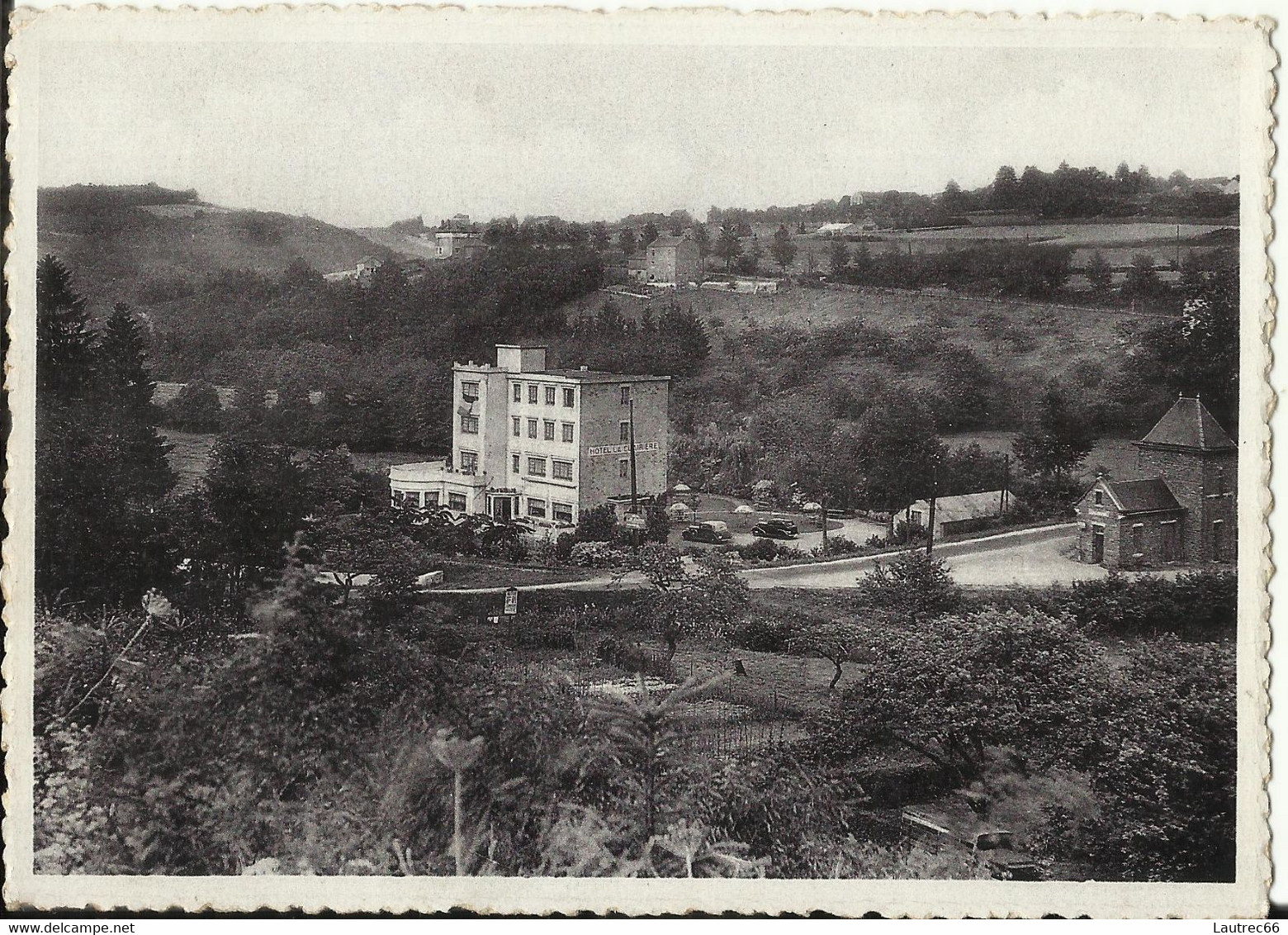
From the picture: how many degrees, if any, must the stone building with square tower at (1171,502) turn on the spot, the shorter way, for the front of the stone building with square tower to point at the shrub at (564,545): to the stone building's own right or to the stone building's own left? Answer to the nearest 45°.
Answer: approximately 45° to the stone building's own right

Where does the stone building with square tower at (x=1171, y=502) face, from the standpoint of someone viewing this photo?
facing the viewer and to the left of the viewer

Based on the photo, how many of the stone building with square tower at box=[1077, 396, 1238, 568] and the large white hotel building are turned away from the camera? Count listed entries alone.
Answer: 0
